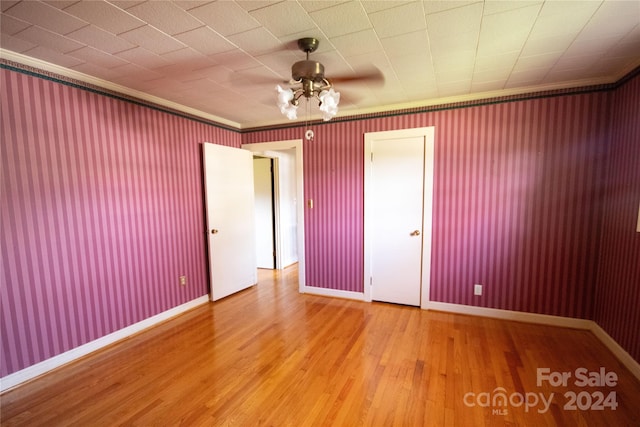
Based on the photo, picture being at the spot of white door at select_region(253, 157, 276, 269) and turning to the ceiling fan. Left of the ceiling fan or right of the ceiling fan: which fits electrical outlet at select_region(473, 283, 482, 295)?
left

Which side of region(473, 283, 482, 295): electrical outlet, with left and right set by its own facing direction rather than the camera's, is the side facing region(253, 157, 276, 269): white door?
right

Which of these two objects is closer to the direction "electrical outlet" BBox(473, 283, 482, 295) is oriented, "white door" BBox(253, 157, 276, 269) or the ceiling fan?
the ceiling fan

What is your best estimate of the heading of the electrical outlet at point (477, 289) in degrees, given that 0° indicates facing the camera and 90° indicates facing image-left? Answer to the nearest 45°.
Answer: approximately 0°

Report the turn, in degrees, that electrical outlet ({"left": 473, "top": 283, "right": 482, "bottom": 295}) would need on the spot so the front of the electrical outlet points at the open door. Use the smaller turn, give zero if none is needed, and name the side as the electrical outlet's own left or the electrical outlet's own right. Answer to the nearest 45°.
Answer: approximately 90° to the electrical outlet's own right

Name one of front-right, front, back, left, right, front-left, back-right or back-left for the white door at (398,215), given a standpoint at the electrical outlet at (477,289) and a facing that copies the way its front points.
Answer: right

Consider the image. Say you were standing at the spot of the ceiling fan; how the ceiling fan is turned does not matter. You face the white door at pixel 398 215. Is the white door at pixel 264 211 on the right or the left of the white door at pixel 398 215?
left

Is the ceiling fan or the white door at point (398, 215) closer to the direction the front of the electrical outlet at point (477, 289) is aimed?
the ceiling fan

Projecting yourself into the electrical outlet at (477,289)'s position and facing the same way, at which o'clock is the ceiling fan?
The ceiling fan is roughly at 1 o'clock from the electrical outlet.
